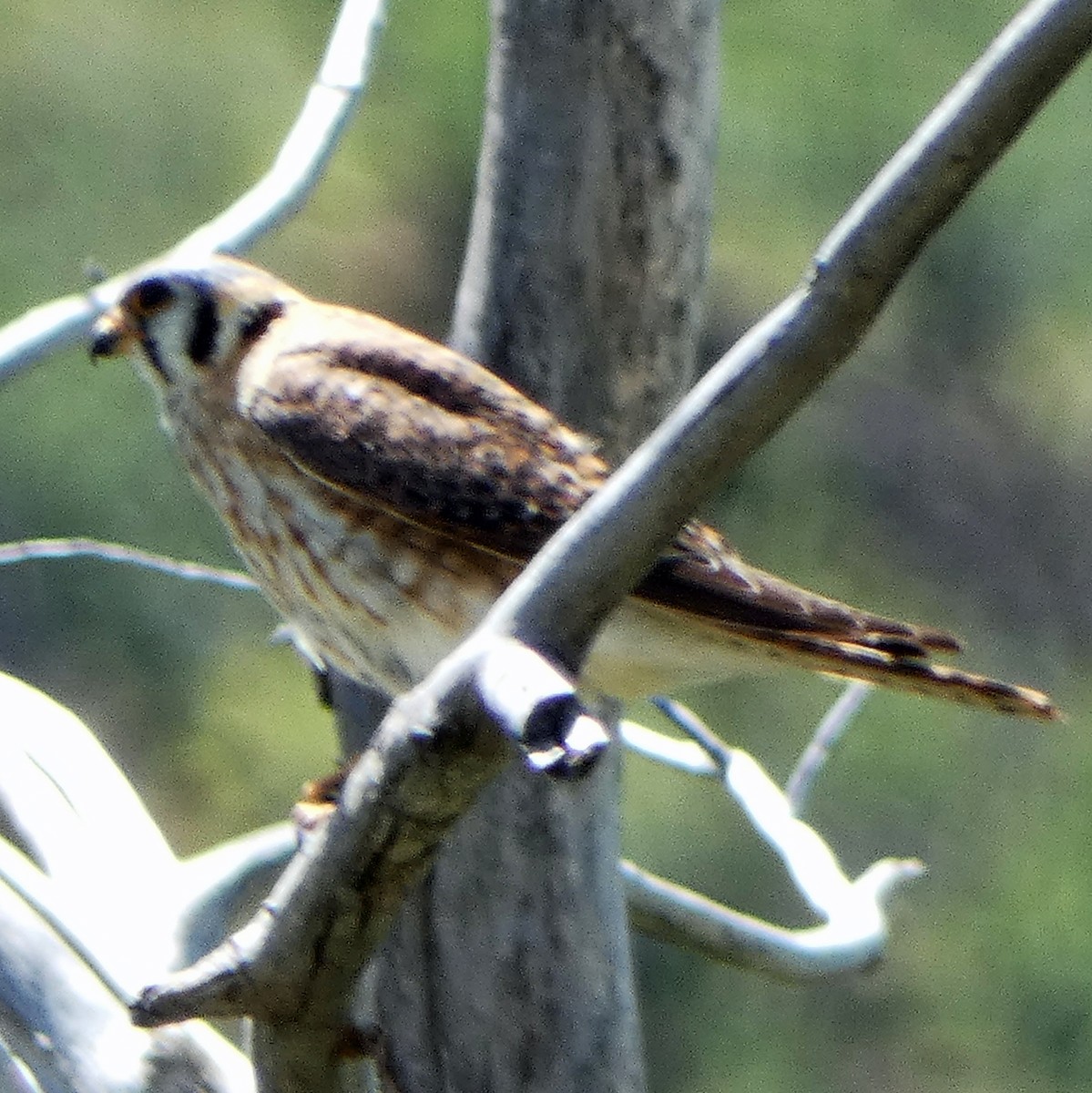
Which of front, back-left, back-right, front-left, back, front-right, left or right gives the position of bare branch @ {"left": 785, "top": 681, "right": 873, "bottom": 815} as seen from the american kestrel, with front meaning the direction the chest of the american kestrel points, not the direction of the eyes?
back-right

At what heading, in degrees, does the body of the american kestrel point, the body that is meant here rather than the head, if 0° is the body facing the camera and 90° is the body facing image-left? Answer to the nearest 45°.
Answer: approximately 90°
